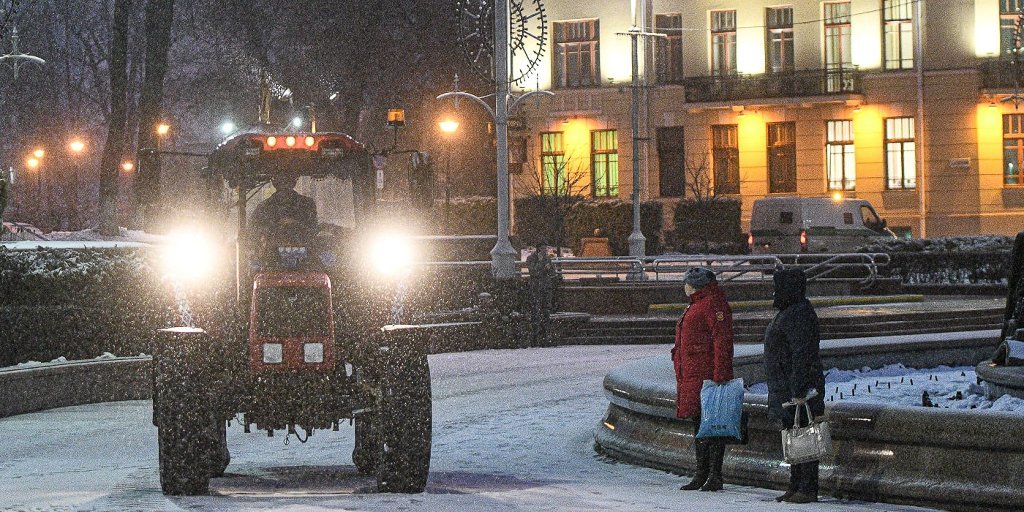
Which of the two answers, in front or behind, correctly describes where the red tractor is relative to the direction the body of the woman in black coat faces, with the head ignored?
in front

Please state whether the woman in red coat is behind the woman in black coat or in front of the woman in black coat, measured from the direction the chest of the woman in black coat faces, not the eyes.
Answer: in front

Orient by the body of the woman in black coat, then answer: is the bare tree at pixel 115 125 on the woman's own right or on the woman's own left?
on the woman's own right

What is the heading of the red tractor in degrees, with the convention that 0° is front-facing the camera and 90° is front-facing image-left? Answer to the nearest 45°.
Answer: approximately 0°

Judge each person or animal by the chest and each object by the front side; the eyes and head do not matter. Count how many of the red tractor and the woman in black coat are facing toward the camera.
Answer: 1

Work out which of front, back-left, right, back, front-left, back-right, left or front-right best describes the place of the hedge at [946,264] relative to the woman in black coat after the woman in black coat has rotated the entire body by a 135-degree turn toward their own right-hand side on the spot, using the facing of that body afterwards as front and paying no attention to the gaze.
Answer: front-left

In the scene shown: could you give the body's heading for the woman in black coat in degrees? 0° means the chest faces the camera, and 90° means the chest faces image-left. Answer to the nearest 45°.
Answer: approximately 90°

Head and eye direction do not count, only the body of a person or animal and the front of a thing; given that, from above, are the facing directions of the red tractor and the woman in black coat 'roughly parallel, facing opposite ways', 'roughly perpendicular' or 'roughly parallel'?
roughly perpendicular

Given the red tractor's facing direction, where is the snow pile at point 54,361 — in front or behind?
behind

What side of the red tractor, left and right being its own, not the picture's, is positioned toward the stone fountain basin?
left

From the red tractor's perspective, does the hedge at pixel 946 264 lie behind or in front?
behind

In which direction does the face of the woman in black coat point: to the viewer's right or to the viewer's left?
to the viewer's left
